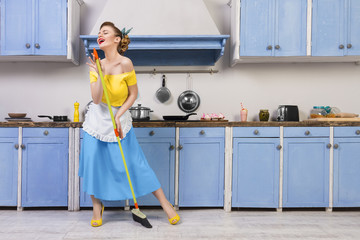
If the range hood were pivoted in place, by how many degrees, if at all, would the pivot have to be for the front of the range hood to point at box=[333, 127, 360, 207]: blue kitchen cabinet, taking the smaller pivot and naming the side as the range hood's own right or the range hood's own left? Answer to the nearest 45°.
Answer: approximately 90° to the range hood's own left

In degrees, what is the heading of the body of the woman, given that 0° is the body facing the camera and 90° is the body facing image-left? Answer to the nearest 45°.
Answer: approximately 45°

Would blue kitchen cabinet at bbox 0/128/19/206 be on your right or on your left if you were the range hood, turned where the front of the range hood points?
on your right

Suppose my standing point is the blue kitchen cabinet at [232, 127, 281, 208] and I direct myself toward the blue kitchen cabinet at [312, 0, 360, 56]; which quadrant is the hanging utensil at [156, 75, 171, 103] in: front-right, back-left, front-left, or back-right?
back-left

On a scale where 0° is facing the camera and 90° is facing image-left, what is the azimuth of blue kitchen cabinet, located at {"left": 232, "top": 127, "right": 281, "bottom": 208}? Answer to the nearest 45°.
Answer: approximately 0°

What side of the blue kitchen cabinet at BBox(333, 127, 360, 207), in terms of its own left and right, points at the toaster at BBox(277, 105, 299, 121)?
right

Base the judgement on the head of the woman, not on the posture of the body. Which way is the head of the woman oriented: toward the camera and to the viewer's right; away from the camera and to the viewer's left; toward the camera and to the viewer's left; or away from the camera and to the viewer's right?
toward the camera and to the viewer's left
